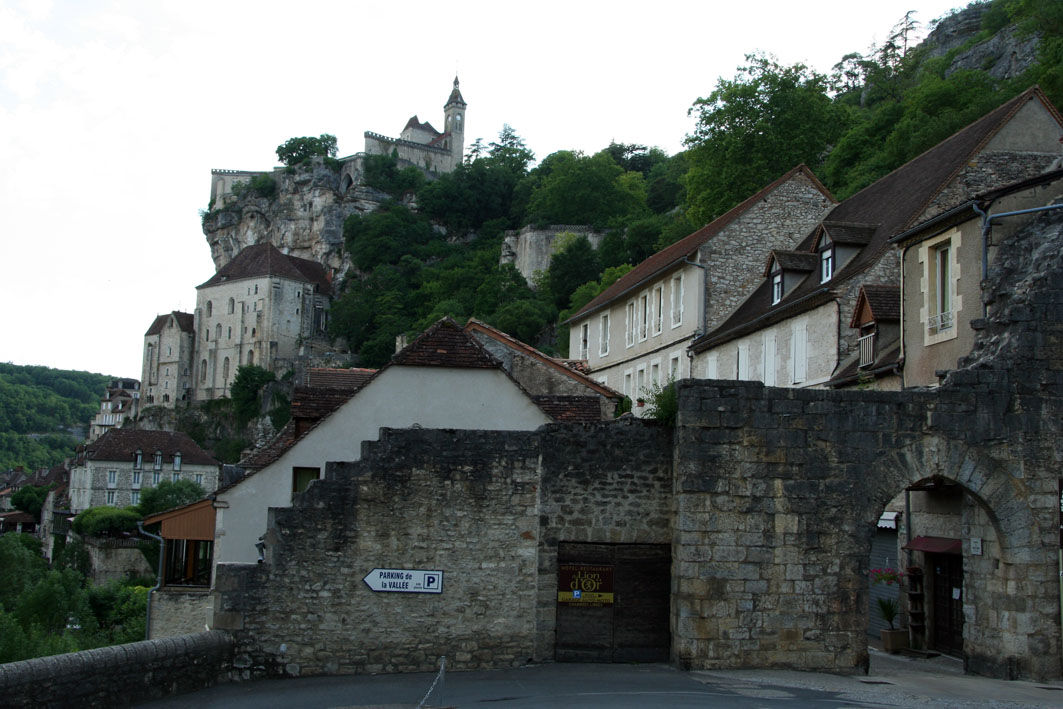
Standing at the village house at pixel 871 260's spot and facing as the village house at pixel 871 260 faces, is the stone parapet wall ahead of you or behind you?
ahead

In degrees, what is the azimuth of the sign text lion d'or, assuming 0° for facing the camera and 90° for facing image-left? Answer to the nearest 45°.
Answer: approximately 0°

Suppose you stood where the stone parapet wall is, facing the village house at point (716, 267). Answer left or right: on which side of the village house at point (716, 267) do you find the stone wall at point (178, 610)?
left

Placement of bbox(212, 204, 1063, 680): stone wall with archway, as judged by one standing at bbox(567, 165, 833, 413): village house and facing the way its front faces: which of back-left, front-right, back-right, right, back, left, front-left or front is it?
front-left

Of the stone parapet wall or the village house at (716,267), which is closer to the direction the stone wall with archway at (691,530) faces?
the stone parapet wall

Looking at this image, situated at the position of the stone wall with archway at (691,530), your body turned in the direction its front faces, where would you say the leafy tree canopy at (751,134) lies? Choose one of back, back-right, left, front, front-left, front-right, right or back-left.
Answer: back

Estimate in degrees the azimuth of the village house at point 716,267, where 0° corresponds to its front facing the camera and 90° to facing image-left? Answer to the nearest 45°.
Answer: approximately 45°

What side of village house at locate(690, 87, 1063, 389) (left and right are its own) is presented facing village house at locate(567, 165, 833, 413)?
right

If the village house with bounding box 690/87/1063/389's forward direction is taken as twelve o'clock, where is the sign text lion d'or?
The sign text lion d'or is roughly at 11 o'clock from the village house.

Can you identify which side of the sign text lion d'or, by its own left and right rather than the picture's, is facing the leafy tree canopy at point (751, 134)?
back

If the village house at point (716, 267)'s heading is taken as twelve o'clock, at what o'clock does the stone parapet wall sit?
The stone parapet wall is roughly at 11 o'clock from the village house.
